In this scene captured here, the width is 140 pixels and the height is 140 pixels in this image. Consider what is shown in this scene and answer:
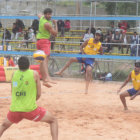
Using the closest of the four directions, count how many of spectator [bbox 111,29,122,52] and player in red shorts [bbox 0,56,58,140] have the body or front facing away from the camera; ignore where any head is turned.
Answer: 1

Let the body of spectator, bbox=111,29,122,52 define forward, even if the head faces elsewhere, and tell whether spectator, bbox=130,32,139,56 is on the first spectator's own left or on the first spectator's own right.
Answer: on the first spectator's own left

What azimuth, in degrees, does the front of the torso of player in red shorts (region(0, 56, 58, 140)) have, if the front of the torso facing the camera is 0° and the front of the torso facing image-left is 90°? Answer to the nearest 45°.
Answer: approximately 180°

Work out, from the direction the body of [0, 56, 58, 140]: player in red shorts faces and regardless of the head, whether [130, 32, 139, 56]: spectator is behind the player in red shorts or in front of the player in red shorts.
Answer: in front

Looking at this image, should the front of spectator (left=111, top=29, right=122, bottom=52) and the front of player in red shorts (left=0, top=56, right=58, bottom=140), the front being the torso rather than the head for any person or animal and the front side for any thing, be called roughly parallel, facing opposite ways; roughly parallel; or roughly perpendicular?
roughly parallel, facing opposite ways

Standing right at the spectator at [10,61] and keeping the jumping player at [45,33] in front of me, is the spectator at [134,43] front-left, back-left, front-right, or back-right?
front-left

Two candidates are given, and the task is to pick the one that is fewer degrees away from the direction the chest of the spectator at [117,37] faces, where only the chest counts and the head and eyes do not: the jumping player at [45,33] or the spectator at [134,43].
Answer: the jumping player

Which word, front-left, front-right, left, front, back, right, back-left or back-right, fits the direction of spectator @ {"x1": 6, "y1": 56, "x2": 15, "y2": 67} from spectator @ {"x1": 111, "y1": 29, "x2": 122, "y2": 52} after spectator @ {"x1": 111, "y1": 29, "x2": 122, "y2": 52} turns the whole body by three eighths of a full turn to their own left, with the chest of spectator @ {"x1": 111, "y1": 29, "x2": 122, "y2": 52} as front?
back-left

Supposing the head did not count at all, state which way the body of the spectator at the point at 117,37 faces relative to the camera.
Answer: toward the camera

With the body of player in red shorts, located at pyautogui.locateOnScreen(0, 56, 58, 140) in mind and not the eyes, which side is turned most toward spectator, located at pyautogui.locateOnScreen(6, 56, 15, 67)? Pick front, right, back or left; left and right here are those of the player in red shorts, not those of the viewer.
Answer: front

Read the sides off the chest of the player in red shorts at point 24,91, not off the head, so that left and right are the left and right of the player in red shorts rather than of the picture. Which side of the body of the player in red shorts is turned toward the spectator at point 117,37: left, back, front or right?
front

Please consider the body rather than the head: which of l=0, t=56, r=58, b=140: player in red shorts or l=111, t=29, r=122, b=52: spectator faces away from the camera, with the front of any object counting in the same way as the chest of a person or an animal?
the player in red shorts

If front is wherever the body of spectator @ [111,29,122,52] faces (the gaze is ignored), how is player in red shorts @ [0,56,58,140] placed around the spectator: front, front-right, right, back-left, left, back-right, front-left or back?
front
